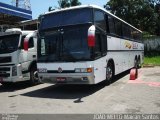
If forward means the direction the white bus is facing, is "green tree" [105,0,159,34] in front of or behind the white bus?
behind

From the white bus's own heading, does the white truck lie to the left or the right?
on its right

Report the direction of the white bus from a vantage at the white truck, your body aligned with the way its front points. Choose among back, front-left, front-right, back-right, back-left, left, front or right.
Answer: left

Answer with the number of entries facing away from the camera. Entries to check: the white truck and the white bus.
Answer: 0

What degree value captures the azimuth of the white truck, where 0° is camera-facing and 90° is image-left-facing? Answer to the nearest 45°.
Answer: approximately 45°

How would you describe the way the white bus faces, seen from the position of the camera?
facing the viewer and to the left of the viewer

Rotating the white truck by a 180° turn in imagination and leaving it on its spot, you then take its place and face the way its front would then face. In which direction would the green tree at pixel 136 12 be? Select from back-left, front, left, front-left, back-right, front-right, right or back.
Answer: front
